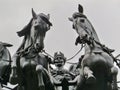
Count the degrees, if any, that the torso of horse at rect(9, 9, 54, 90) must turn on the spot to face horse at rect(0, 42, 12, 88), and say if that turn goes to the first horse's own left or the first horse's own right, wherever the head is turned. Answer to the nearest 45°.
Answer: approximately 135° to the first horse's own right

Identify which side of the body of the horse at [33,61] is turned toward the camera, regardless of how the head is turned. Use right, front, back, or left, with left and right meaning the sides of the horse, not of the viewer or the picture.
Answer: front

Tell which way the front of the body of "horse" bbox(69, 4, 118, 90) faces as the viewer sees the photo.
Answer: toward the camera

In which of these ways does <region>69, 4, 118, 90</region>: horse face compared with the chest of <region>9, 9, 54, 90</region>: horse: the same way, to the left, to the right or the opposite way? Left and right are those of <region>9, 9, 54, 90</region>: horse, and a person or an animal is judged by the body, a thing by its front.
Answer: the same way

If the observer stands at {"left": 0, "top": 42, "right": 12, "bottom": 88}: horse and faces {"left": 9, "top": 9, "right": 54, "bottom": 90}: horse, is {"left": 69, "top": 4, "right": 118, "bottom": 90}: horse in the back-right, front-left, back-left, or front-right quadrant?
front-left

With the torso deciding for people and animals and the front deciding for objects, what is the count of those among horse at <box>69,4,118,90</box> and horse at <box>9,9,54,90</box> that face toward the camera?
2

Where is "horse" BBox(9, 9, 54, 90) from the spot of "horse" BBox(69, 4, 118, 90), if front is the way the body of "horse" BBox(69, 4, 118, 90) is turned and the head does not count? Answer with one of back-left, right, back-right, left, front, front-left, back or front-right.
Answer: right
